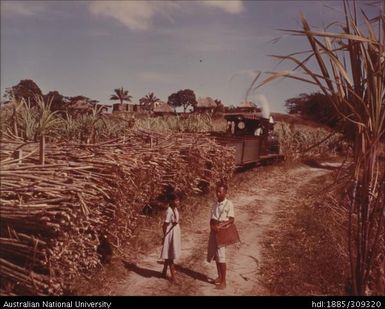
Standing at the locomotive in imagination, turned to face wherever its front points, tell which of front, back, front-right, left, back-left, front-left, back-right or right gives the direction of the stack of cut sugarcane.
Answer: back-right
